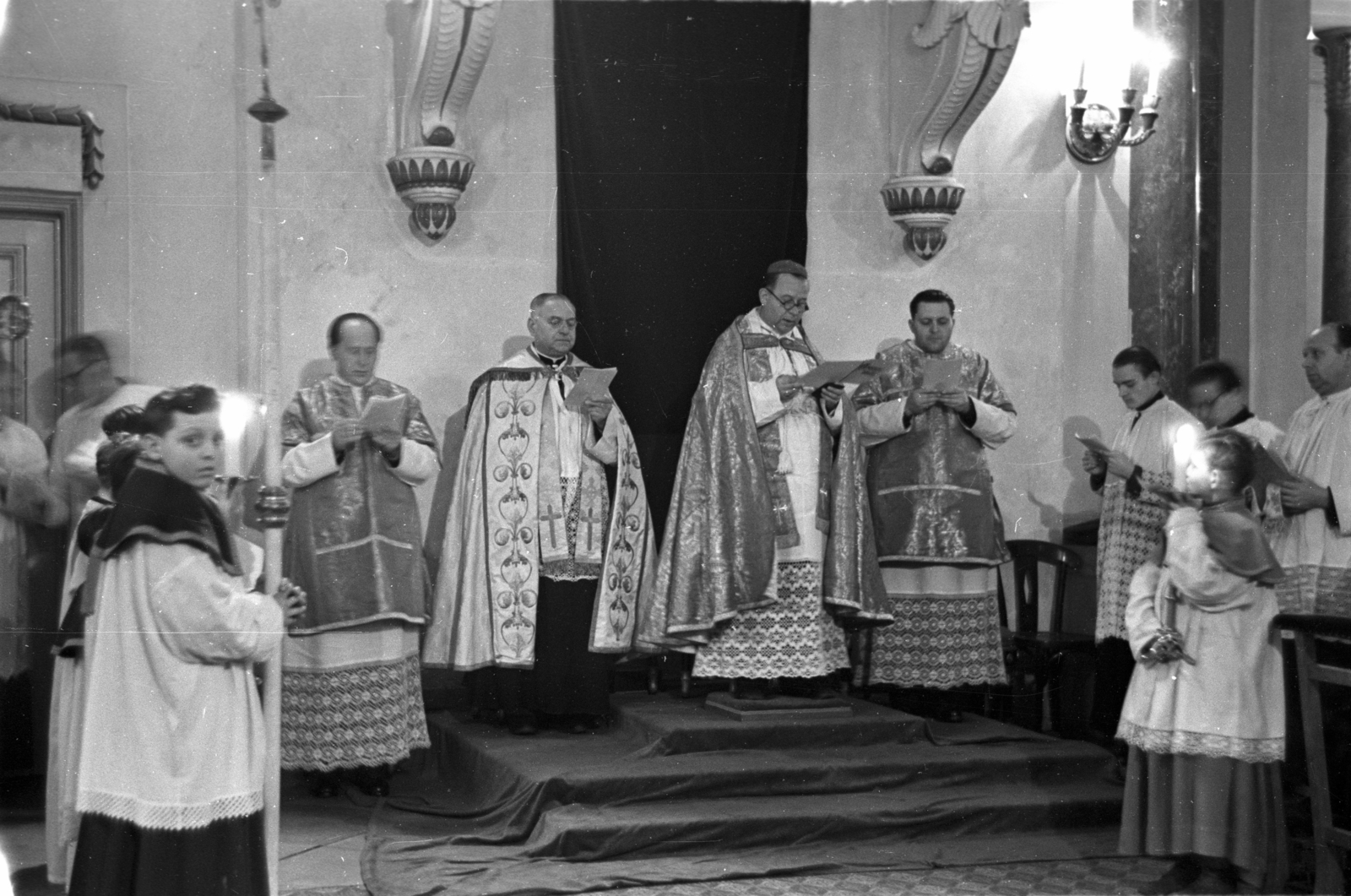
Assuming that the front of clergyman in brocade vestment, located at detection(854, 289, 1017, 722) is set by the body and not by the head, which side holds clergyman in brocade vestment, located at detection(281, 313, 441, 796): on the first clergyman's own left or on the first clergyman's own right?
on the first clergyman's own right

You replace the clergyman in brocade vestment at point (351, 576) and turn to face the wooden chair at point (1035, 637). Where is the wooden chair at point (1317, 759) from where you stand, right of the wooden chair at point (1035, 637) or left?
right

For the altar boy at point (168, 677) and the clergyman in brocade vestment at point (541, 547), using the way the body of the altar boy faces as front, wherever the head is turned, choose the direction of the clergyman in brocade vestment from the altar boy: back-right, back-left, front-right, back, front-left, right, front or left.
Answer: front-left

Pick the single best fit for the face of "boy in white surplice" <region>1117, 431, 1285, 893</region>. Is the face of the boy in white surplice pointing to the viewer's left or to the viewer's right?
to the viewer's left

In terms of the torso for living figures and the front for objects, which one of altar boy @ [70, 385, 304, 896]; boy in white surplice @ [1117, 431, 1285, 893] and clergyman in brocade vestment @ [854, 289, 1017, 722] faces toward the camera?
the clergyman in brocade vestment

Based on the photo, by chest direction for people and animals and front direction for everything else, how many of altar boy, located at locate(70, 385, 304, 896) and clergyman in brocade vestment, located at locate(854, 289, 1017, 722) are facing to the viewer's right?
1

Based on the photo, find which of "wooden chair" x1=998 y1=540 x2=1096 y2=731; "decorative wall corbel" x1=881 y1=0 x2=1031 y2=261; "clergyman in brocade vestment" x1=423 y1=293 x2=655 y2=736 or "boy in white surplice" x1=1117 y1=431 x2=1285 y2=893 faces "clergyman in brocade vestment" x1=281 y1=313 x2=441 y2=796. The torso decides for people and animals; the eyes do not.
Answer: the boy in white surplice

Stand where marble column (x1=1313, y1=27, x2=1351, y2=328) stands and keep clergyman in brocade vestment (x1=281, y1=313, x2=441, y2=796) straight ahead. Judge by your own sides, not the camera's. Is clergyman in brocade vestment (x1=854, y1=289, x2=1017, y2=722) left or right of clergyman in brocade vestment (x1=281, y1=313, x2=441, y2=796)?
right

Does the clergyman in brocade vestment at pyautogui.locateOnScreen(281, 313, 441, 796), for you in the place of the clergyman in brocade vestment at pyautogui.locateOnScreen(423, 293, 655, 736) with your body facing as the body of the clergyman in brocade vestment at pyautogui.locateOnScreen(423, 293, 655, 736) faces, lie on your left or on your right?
on your right

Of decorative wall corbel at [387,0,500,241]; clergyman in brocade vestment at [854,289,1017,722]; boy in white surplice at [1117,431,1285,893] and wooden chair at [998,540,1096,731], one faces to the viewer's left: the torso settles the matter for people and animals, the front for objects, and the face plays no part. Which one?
the boy in white surplice

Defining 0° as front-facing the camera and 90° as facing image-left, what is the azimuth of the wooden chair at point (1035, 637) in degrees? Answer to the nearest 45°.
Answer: approximately 315°

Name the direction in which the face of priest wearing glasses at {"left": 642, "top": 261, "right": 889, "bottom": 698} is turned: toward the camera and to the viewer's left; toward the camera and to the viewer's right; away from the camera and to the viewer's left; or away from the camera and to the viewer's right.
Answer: toward the camera and to the viewer's right

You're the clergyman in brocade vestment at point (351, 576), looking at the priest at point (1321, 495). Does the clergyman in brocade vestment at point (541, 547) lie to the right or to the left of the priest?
left

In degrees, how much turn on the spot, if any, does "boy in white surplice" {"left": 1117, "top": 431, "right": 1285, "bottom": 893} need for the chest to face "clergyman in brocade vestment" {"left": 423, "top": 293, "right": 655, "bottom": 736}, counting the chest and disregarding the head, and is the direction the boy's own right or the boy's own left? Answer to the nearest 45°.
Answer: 0° — they already face them

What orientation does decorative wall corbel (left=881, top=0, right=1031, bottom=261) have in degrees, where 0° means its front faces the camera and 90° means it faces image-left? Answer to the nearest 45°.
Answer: approximately 315°

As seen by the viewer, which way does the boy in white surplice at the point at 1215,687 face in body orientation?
to the viewer's left
